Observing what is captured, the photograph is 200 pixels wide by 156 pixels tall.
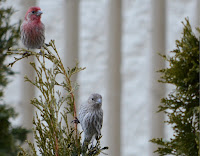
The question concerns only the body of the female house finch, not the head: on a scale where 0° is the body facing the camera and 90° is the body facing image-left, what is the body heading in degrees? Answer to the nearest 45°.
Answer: approximately 315°
